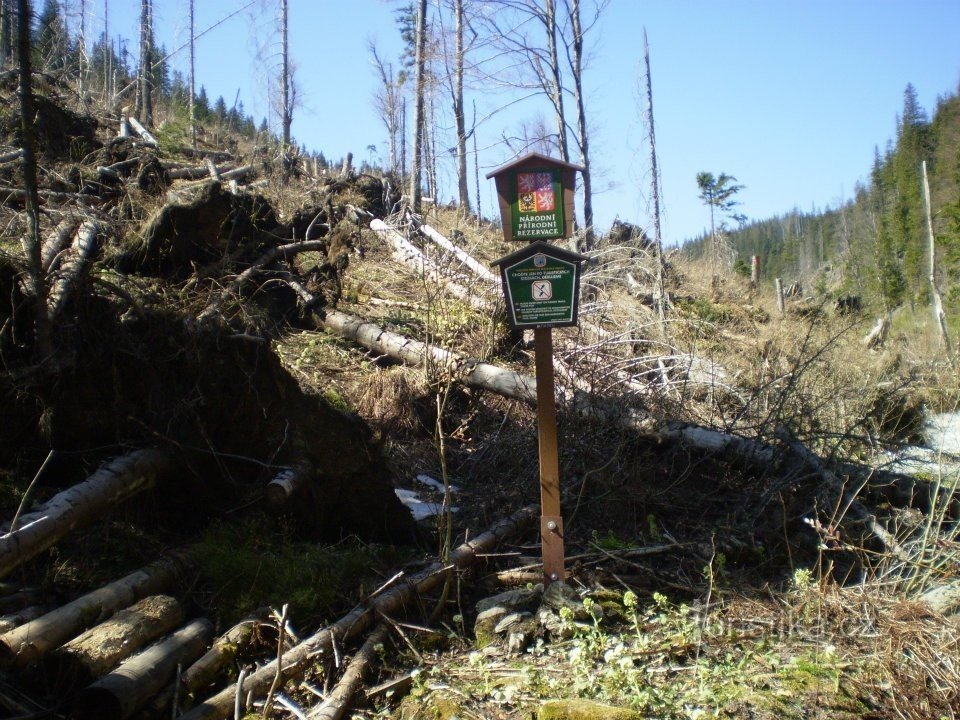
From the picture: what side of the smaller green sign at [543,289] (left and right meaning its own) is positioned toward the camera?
front

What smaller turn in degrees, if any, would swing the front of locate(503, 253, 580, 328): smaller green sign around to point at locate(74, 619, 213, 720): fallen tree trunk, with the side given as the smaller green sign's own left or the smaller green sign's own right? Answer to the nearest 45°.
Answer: approximately 45° to the smaller green sign's own right

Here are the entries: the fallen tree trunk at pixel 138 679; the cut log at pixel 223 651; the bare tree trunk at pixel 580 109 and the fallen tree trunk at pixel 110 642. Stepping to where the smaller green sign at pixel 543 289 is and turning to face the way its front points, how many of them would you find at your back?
1

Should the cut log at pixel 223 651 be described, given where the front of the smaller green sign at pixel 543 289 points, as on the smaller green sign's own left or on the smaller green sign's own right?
on the smaller green sign's own right

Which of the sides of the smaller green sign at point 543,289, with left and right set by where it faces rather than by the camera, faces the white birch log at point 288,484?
right

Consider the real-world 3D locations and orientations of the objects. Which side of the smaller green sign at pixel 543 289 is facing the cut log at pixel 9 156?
right

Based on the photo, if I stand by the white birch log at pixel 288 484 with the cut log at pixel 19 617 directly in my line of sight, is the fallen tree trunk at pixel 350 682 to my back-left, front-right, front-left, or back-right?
front-left

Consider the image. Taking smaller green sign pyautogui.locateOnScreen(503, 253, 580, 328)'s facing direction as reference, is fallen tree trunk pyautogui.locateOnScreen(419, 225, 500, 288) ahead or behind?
behind

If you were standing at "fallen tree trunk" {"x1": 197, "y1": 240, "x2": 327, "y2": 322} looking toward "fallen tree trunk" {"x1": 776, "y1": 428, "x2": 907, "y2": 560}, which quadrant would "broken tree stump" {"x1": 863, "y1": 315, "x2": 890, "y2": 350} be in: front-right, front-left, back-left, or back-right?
front-left

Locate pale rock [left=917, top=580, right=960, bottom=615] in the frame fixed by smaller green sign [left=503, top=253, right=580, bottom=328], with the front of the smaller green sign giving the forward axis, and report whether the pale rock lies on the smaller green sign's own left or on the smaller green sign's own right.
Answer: on the smaller green sign's own left

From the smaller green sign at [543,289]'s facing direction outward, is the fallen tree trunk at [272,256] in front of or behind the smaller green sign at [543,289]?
behind

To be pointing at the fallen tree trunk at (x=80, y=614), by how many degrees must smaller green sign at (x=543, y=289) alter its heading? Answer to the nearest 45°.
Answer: approximately 45° to its right
